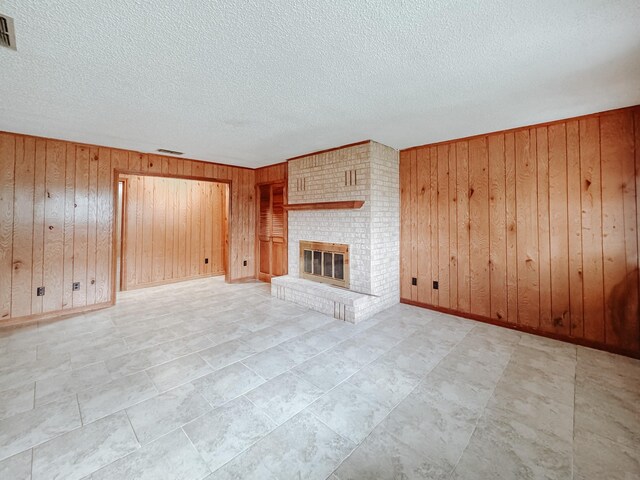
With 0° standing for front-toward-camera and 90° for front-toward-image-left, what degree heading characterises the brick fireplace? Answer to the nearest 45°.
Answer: approximately 45°

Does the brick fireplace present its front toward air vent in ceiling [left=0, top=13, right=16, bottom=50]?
yes
